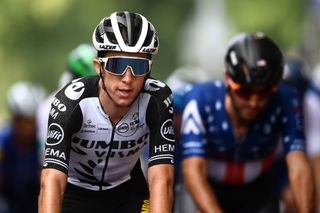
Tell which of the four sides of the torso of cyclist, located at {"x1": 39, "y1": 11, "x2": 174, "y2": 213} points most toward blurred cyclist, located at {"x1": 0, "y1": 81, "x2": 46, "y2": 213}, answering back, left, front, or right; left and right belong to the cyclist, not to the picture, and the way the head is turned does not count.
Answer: back

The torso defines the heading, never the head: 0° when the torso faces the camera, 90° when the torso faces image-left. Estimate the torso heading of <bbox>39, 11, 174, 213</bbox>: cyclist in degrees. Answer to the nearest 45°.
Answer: approximately 0°

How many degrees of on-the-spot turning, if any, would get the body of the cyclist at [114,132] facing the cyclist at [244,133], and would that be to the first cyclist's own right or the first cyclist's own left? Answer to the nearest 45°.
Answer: approximately 135° to the first cyclist's own left
